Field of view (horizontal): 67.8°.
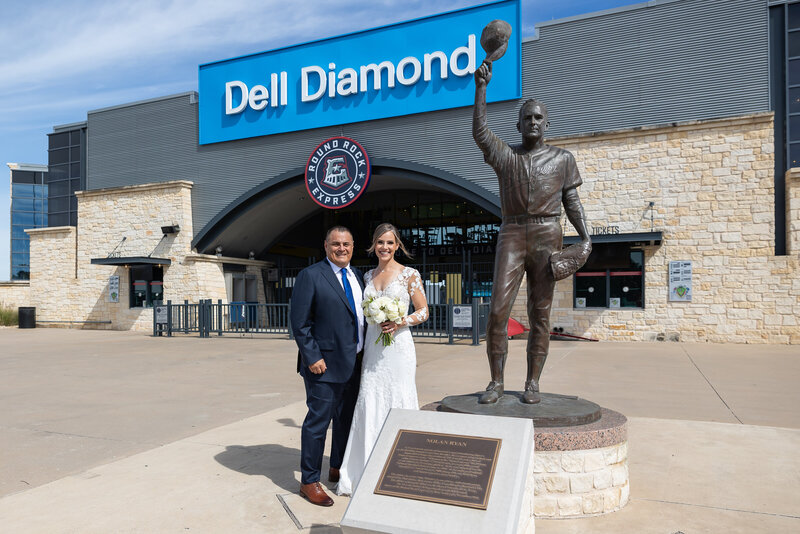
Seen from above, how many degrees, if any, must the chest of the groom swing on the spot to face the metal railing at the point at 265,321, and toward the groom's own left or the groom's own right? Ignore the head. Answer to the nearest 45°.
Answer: approximately 135° to the groom's own left

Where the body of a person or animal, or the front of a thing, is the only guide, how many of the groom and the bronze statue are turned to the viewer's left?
0

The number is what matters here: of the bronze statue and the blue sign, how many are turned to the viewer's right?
0

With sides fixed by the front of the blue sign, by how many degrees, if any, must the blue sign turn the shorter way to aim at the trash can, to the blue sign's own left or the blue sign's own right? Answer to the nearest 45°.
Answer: approximately 90° to the blue sign's own right

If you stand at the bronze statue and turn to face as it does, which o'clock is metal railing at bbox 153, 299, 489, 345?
The metal railing is roughly at 5 o'clock from the bronze statue.

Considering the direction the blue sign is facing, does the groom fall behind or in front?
in front

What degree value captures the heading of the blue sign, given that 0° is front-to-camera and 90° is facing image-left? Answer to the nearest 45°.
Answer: approximately 45°

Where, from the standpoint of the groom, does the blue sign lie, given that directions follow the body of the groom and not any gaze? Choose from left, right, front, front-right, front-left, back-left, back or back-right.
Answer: back-left

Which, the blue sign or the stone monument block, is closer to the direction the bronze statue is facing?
the stone monument block

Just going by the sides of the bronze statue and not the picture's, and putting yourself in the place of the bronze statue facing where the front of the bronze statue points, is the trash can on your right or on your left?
on your right

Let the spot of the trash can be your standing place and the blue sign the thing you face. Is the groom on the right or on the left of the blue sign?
right

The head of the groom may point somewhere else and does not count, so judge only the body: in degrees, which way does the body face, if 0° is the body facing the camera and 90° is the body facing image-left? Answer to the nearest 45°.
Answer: approximately 315°
